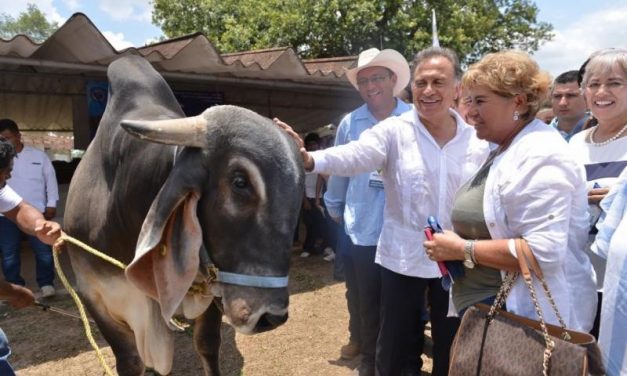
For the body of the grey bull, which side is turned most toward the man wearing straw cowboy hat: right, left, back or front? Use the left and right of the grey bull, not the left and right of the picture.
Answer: left

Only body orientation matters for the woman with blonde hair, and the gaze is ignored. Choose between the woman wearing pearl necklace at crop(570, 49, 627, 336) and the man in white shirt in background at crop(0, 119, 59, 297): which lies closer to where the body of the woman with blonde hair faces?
the man in white shirt in background

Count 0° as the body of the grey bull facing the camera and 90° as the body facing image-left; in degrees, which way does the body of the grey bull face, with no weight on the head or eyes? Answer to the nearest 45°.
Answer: approximately 315°

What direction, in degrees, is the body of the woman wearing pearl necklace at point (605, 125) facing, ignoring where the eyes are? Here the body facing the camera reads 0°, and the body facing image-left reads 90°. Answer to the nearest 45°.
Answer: approximately 45°

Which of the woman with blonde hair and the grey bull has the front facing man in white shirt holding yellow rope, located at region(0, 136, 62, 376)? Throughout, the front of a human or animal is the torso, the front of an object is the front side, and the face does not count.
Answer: the woman with blonde hair

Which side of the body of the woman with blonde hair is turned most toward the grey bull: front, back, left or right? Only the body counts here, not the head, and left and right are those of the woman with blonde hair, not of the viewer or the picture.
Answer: front

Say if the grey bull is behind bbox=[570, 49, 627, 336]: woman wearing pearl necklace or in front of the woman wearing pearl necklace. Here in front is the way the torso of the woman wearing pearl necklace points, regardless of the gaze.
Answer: in front

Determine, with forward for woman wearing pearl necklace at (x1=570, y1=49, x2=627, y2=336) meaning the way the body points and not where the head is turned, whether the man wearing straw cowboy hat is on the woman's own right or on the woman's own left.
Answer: on the woman's own right

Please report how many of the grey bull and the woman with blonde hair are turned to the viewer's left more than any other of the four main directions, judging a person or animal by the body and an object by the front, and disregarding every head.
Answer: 1

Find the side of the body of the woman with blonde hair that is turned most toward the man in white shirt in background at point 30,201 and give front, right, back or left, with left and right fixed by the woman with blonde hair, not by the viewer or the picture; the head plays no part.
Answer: front

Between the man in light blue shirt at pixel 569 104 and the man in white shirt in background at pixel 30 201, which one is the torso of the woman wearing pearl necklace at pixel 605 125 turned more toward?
the man in white shirt in background

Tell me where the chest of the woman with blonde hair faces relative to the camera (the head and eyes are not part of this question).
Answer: to the viewer's left
